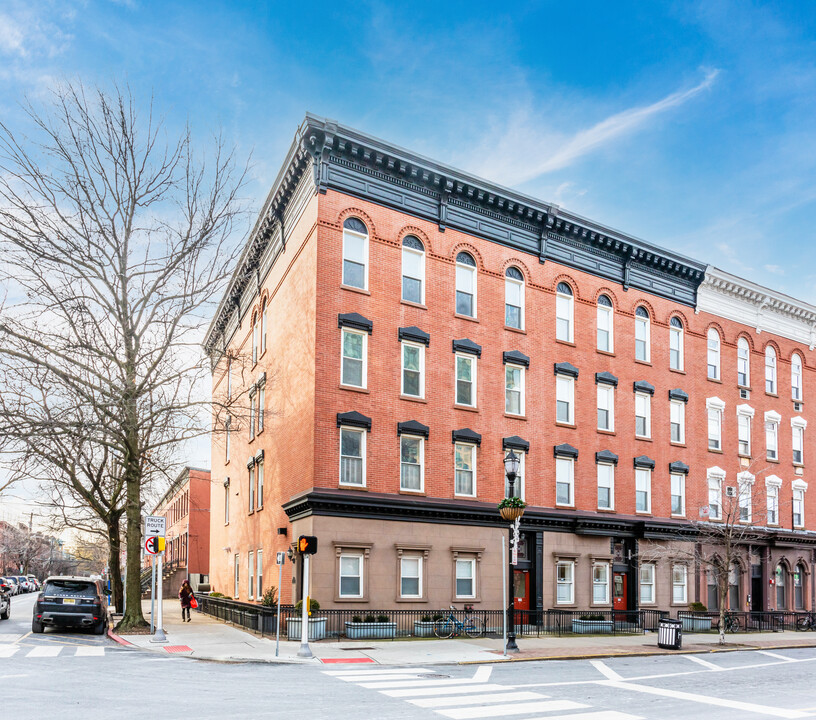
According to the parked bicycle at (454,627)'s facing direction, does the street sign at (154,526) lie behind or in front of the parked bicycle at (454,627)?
in front

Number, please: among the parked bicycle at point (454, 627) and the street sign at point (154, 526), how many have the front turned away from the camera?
0

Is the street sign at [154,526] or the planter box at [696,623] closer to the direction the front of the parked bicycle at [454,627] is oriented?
the street sign

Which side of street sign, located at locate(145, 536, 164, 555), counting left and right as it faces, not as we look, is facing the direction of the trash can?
left

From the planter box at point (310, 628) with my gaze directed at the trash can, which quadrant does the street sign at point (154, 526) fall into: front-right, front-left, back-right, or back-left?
back-right

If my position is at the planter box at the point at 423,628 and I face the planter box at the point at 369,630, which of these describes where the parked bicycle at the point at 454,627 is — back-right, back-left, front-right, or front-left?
back-left

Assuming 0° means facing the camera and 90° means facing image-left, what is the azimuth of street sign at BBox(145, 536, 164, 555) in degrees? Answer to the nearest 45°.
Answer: approximately 0°

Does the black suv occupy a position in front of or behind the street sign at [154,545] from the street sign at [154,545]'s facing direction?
behind

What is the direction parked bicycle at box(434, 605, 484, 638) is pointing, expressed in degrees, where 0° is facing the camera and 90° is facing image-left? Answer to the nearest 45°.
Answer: approximately 90°
